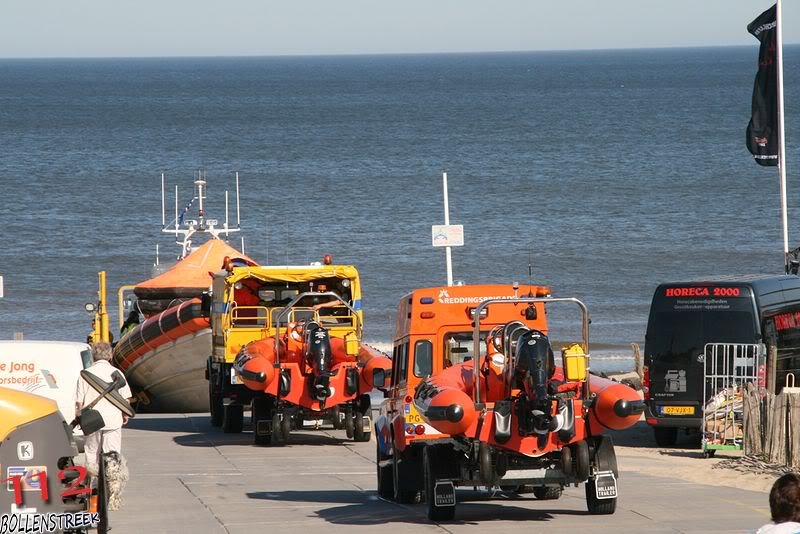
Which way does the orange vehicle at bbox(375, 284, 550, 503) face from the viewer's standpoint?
away from the camera

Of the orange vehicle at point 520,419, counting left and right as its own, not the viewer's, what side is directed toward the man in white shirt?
left

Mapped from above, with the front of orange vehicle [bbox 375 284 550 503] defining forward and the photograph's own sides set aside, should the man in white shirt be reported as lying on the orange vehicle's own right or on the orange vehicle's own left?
on the orange vehicle's own left

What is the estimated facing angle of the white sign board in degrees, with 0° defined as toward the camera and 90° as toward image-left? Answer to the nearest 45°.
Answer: approximately 0°

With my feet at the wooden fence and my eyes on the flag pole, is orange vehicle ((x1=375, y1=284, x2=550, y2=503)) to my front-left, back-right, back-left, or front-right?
back-left

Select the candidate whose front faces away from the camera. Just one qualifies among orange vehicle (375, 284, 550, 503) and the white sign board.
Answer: the orange vehicle

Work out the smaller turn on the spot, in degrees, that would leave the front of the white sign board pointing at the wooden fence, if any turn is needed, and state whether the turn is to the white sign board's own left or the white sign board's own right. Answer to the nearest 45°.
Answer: approximately 45° to the white sign board's own left

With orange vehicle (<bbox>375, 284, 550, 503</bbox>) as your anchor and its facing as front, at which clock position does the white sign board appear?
The white sign board is roughly at 12 o'clock from the orange vehicle.

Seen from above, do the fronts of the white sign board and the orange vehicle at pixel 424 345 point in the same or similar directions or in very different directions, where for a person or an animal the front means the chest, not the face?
very different directions

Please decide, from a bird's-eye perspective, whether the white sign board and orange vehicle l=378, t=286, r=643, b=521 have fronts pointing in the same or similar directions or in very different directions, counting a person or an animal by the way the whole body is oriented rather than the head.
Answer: very different directions

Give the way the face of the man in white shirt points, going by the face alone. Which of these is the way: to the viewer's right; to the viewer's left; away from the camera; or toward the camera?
away from the camera
